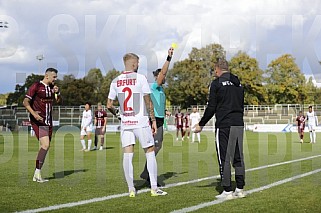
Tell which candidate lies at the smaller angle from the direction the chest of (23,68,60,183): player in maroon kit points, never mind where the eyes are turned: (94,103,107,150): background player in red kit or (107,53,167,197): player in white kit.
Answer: the player in white kit

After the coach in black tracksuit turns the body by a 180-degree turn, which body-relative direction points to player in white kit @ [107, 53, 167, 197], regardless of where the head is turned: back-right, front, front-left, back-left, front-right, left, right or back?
back-right

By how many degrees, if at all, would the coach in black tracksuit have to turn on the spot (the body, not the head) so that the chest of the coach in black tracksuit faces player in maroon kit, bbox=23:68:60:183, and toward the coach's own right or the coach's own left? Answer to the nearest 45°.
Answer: approximately 45° to the coach's own left

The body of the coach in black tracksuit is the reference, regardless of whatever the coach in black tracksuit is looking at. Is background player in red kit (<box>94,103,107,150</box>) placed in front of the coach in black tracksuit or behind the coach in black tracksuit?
in front

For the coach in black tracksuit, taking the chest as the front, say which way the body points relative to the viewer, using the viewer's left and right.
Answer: facing away from the viewer and to the left of the viewer

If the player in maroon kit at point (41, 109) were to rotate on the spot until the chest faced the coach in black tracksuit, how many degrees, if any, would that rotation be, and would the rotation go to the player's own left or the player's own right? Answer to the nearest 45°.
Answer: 0° — they already face them

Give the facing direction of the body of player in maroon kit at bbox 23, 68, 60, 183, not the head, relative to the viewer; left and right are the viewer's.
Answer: facing the viewer and to the right of the viewer

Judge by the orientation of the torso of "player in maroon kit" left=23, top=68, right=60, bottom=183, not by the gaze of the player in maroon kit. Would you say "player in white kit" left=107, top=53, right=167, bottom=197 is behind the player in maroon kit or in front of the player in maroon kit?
in front
